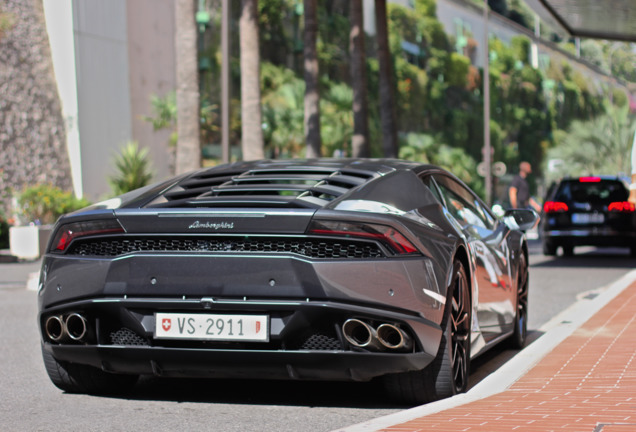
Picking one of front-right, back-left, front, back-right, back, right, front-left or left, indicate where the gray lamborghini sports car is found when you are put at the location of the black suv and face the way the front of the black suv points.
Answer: back

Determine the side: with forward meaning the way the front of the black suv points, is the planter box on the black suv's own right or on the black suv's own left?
on the black suv's own left

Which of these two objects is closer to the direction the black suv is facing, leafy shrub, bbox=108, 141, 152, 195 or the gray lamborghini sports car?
the leafy shrub

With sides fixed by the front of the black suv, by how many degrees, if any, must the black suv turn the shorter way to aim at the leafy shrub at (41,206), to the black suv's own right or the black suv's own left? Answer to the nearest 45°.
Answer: approximately 90° to the black suv's own left

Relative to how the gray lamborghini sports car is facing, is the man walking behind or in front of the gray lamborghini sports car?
in front

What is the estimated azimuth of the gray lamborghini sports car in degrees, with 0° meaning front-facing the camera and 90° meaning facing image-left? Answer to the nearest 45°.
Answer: approximately 225°

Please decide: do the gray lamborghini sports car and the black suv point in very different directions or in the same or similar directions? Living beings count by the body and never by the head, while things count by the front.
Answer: same or similar directions

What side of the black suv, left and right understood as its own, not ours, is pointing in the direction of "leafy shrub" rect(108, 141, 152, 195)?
left

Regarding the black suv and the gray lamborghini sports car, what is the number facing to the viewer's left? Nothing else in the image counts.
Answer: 0

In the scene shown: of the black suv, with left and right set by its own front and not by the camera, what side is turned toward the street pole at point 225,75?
left

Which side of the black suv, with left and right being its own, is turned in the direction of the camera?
back
